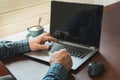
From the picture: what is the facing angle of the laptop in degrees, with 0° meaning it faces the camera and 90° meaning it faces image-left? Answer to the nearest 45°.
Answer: approximately 45°
